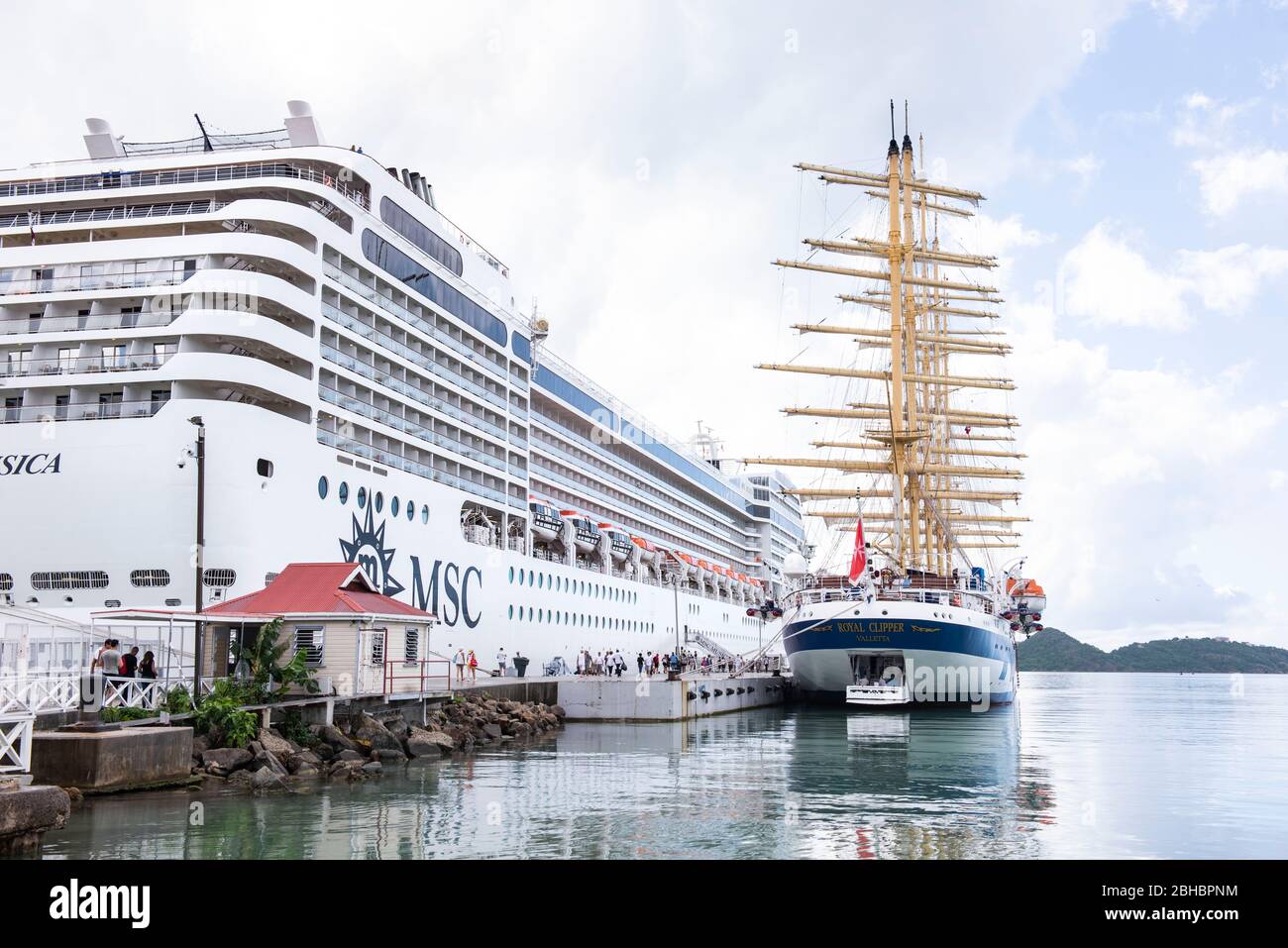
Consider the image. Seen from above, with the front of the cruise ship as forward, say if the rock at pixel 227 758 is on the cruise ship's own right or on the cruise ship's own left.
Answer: on the cruise ship's own right

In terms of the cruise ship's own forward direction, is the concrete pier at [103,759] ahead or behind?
behind

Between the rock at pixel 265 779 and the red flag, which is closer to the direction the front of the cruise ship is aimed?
the red flag

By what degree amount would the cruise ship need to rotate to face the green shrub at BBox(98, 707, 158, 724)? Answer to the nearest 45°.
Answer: approximately 135° to its right

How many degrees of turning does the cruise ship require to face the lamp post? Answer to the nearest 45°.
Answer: approximately 135° to its right

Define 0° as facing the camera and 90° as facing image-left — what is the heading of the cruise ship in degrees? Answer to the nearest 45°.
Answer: approximately 225°

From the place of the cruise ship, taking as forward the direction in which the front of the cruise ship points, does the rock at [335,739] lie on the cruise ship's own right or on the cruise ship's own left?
on the cruise ship's own right

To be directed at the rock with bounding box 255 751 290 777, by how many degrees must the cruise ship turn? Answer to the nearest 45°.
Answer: approximately 135° to its right
